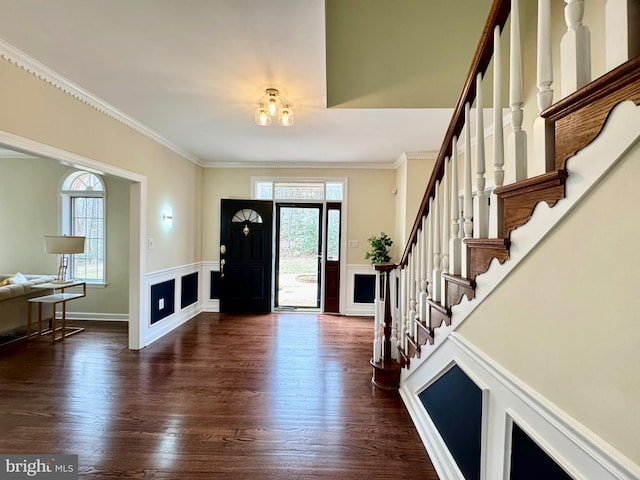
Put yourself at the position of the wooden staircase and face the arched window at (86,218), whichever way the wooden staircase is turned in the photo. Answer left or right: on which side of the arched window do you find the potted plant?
right

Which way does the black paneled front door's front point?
toward the camera

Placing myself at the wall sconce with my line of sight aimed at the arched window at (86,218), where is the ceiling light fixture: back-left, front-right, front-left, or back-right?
back-left

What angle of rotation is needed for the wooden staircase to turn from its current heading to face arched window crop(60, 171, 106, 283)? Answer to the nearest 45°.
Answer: approximately 45° to its left

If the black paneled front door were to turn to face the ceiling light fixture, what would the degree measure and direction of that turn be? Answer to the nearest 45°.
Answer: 0° — it already faces it

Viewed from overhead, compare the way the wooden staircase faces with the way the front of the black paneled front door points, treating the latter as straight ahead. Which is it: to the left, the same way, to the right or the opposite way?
the opposite way

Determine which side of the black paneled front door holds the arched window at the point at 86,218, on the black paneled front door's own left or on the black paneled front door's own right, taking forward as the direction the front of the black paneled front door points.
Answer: on the black paneled front door's own right

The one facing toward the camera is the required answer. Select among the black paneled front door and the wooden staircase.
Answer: the black paneled front door

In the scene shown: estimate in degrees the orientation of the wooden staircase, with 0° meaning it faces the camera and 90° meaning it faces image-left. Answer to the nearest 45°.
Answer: approximately 135°

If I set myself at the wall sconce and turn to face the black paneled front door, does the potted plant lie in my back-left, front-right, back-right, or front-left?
front-right

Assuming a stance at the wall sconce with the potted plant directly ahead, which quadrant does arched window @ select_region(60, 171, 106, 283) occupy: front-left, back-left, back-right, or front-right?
back-left

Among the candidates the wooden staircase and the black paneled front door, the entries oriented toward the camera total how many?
1

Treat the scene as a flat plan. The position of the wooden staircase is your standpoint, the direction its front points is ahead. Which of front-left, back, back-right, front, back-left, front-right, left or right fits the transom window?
front
